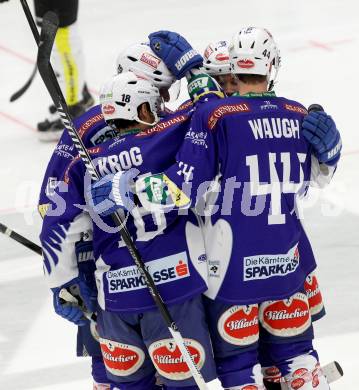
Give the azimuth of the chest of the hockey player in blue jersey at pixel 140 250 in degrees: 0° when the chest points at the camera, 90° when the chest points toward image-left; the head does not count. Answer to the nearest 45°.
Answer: approximately 180°

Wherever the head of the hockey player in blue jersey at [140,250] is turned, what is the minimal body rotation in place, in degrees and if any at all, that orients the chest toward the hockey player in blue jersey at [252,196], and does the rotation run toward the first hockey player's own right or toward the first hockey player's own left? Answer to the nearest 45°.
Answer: approximately 90° to the first hockey player's own right

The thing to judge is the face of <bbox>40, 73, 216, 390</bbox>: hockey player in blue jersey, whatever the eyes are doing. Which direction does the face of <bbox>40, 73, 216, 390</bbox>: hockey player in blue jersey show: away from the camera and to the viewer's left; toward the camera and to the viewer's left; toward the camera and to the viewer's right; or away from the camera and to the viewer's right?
away from the camera and to the viewer's right

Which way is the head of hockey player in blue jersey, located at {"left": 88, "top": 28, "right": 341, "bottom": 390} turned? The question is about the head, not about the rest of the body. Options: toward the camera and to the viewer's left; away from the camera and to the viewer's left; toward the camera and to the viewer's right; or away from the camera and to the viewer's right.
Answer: away from the camera and to the viewer's left
